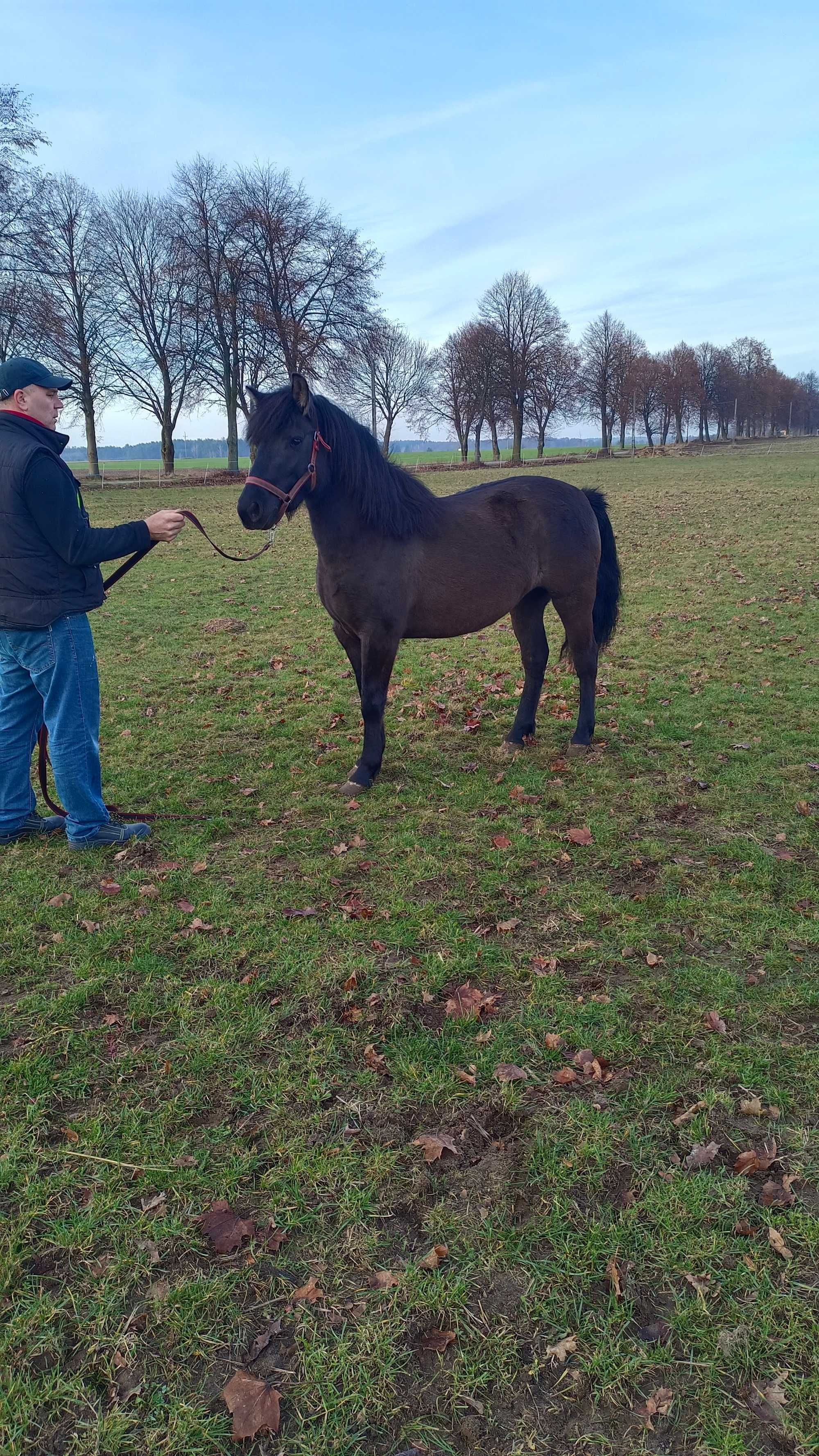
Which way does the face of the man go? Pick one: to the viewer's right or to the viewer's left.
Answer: to the viewer's right

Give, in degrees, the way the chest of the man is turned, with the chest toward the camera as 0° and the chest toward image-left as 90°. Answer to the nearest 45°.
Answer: approximately 270°

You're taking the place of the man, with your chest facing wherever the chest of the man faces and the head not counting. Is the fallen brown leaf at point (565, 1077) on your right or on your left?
on your right

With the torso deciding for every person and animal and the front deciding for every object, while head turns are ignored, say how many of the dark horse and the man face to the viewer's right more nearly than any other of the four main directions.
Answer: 1

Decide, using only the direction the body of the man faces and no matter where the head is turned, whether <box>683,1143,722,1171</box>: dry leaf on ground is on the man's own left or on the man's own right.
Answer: on the man's own right

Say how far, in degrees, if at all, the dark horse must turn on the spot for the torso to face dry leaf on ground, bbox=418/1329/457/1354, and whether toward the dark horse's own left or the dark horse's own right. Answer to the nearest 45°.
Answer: approximately 45° to the dark horse's own left

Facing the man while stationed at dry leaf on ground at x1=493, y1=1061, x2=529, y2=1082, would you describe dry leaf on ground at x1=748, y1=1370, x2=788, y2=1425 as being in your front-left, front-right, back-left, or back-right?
back-left

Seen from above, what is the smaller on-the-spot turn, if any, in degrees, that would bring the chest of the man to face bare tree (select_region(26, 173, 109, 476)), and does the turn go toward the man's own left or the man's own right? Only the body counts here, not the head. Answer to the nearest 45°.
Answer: approximately 90° to the man's own left

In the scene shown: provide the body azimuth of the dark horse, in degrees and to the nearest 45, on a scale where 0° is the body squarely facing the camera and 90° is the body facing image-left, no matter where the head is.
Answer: approximately 45°

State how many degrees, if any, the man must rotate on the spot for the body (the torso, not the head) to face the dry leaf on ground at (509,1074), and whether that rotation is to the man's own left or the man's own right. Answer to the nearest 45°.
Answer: approximately 45° to the man's own right
